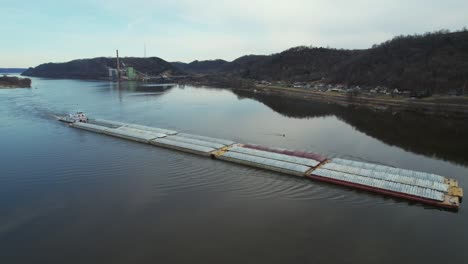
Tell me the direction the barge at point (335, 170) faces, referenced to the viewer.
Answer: facing the viewer and to the right of the viewer
